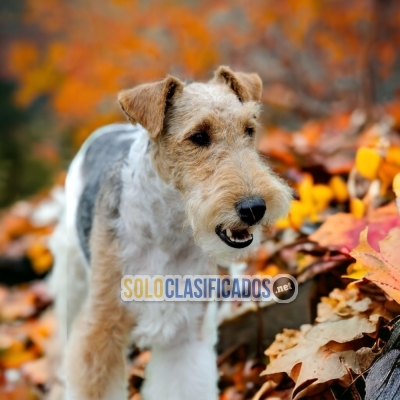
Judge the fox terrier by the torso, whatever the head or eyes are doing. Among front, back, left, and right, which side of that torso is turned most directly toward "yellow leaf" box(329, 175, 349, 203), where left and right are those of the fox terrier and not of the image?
left

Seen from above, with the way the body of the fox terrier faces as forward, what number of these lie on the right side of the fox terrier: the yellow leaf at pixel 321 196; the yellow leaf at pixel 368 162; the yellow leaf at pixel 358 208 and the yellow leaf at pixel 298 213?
0

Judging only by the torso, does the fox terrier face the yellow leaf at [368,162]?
no

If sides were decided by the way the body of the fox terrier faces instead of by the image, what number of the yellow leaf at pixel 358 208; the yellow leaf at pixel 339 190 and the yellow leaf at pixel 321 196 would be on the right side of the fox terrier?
0

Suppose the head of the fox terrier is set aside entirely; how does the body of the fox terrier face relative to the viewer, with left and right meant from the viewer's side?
facing the viewer and to the right of the viewer

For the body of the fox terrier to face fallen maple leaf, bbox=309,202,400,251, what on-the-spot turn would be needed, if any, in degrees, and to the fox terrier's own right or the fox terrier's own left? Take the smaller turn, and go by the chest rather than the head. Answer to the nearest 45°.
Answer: approximately 45° to the fox terrier's own left

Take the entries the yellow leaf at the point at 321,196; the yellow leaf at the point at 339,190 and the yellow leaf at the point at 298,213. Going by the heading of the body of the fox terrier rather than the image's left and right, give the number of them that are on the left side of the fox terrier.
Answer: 3

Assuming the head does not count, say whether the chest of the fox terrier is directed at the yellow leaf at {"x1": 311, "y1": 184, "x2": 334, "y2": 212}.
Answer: no

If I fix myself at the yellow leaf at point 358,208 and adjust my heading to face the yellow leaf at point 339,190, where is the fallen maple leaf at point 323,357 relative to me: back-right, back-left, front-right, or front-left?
back-left

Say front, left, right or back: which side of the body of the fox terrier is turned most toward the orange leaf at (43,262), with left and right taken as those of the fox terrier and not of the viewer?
back

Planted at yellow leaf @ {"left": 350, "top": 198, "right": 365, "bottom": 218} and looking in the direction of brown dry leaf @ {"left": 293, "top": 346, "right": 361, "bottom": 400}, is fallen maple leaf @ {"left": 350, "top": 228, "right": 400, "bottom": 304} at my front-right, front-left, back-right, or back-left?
front-left
